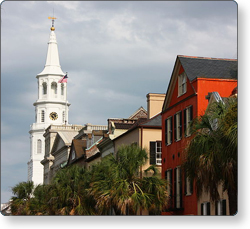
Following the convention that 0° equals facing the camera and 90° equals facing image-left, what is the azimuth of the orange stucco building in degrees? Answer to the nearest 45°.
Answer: approximately 45°

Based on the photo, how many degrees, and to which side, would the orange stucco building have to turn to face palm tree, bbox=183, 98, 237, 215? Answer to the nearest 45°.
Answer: approximately 45° to its left
